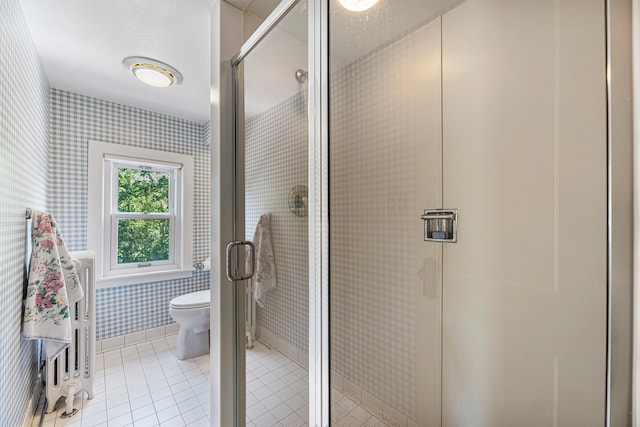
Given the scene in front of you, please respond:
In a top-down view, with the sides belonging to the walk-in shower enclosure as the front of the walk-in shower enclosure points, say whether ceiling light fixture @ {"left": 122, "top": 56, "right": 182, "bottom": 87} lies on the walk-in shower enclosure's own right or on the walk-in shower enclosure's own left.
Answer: on the walk-in shower enclosure's own right

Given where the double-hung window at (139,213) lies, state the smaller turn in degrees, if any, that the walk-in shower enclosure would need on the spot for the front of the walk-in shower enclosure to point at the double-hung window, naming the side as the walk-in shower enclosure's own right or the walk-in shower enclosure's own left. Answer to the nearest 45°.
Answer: approximately 90° to the walk-in shower enclosure's own right
